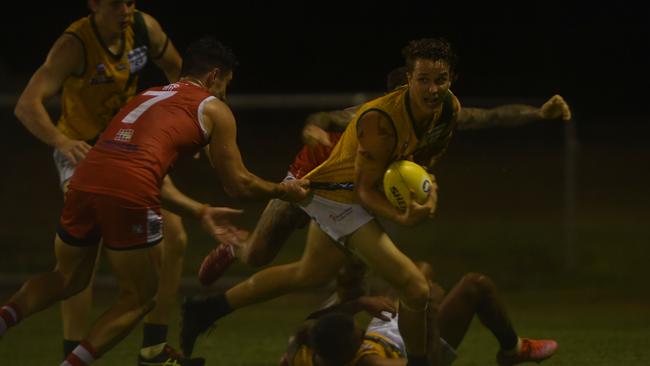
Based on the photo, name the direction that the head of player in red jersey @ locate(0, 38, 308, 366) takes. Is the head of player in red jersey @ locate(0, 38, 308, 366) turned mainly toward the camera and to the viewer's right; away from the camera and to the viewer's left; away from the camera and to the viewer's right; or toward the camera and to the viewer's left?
away from the camera and to the viewer's right

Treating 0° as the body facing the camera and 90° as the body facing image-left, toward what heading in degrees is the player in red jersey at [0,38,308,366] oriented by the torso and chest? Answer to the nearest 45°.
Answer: approximately 225°

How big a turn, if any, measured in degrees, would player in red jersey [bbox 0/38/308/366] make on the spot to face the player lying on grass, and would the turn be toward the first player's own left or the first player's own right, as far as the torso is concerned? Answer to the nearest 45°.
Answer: approximately 45° to the first player's own right

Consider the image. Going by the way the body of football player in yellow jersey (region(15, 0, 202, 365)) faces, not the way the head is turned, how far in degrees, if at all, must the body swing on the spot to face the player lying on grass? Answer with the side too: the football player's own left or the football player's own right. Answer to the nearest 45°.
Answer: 0° — they already face them

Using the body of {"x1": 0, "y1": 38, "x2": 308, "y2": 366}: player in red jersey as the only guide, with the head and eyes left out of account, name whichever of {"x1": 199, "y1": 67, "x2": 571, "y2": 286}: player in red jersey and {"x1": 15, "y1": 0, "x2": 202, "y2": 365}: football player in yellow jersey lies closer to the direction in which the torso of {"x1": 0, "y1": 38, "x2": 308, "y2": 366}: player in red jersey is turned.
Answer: the player in red jersey
